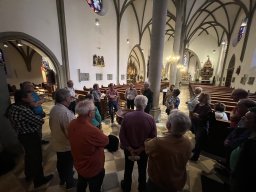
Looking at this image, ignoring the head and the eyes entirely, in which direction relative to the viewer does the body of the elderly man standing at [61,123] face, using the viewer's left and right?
facing away from the viewer and to the right of the viewer

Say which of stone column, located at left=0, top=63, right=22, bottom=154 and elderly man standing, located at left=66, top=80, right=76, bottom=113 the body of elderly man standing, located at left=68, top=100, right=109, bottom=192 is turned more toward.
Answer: the elderly man standing

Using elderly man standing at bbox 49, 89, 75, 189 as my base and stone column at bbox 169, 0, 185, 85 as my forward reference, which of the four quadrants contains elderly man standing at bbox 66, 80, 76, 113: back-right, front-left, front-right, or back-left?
front-left

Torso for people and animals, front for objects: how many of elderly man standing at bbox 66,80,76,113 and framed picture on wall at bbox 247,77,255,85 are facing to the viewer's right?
1

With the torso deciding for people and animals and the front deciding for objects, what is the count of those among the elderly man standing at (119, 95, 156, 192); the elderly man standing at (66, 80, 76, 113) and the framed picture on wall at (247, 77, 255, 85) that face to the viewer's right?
1

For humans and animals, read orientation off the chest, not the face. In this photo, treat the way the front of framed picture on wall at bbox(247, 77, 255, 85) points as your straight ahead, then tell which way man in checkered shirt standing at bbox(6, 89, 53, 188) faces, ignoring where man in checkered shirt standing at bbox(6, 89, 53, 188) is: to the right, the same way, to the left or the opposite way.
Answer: to the right

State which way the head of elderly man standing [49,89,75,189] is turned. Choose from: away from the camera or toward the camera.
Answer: away from the camera

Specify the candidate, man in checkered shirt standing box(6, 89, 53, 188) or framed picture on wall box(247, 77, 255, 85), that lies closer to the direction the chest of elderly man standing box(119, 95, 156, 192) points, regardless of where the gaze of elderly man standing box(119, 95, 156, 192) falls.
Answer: the framed picture on wall

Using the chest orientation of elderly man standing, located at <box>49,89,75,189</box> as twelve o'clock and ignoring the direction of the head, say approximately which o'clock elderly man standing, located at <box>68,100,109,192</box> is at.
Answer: elderly man standing, located at <box>68,100,109,192</box> is roughly at 4 o'clock from elderly man standing, located at <box>49,89,75,189</box>.

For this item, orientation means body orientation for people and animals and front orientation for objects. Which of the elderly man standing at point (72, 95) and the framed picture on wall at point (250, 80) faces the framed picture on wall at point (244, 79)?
the elderly man standing

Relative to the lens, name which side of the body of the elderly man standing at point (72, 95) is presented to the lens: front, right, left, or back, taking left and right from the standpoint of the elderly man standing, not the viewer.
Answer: right

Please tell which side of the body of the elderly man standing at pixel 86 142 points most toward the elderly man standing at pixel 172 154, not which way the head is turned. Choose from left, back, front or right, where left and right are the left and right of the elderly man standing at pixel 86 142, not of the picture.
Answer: right

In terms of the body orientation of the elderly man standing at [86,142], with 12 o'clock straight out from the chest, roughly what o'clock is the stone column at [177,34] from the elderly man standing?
The stone column is roughly at 12 o'clock from the elderly man standing.

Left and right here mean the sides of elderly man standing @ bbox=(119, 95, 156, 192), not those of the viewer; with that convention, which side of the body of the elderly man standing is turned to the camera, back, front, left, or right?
back

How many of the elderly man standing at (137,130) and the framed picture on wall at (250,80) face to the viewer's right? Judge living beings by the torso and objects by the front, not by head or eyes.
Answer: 0

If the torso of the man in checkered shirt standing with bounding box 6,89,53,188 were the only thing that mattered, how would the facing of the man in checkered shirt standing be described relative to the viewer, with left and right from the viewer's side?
facing away from the viewer and to the right of the viewer
